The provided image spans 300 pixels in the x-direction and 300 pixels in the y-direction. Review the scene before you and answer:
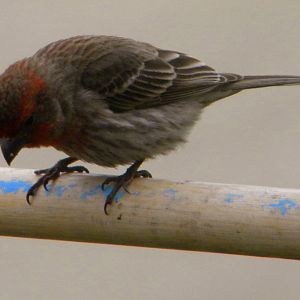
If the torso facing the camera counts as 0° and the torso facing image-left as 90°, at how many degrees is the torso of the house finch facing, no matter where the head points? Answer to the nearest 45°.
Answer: approximately 90°
